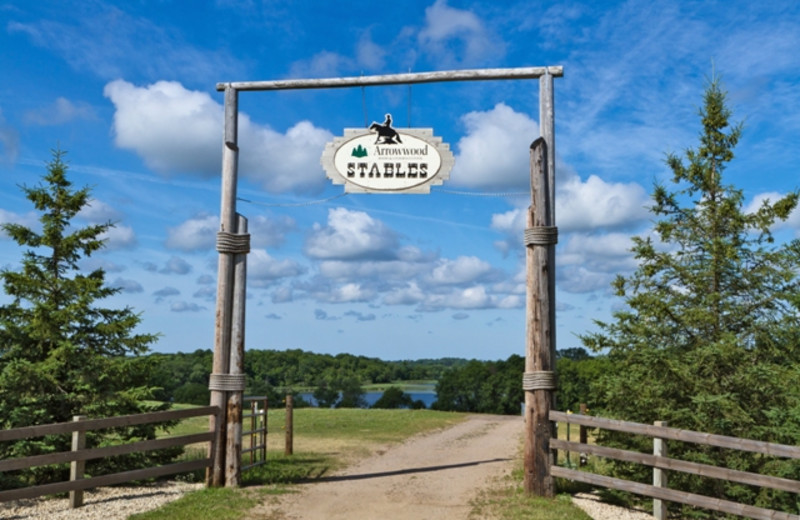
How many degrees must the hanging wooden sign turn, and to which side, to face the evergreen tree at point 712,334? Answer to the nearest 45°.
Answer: approximately 90° to its left

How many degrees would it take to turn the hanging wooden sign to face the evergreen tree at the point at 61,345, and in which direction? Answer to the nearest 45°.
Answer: approximately 90° to its right

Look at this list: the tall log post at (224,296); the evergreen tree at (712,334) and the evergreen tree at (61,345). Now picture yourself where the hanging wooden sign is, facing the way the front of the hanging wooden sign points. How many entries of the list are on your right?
2

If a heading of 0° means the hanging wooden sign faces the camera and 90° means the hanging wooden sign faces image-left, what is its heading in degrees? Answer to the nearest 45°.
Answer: approximately 0°

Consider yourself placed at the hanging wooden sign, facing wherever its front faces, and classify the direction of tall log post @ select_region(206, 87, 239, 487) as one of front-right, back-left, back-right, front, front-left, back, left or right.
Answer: right
